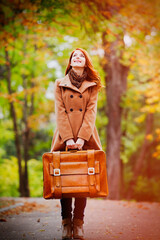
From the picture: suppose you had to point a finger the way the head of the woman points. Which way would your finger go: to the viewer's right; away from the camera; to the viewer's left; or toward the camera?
toward the camera

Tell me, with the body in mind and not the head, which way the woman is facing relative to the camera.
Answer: toward the camera

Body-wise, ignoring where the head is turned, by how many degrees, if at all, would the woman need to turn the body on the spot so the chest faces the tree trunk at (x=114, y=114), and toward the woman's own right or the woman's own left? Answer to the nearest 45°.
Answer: approximately 180°
